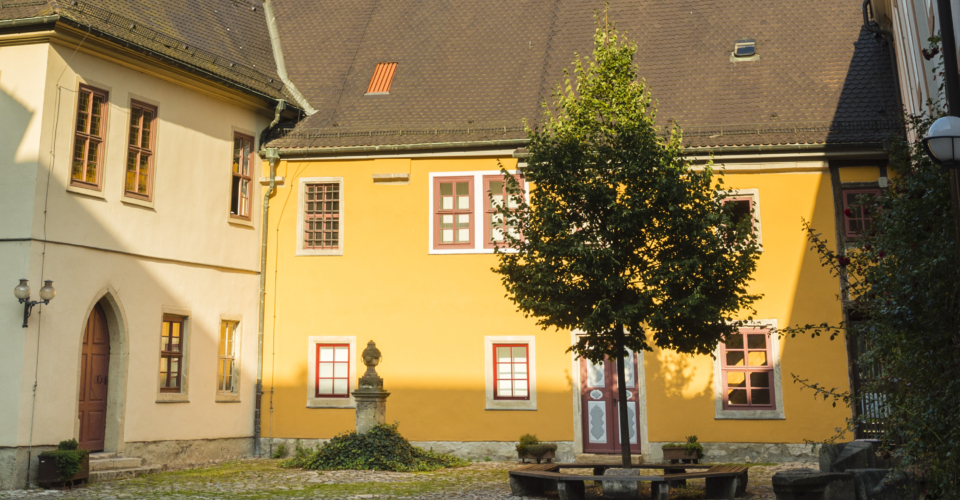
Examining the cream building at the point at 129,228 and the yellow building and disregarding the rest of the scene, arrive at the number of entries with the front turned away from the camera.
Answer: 0

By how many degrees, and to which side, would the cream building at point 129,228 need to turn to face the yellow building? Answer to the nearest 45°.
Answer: approximately 45° to its left

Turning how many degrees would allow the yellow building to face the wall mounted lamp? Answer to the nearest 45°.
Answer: approximately 45° to its right

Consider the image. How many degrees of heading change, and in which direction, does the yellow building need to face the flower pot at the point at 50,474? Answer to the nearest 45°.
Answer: approximately 45° to its right

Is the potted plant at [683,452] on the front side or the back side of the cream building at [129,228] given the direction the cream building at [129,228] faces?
on the front side

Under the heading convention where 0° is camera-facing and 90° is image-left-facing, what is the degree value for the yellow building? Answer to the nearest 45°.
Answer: approximately 0°

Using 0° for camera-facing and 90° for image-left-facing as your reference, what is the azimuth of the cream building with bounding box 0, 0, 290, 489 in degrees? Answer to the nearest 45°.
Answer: approximately 315°

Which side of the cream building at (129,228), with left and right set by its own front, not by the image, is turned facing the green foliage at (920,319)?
front

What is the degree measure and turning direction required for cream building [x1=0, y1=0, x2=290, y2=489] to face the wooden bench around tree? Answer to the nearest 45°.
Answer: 0° — it already faces it

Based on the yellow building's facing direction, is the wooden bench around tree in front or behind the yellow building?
in front
